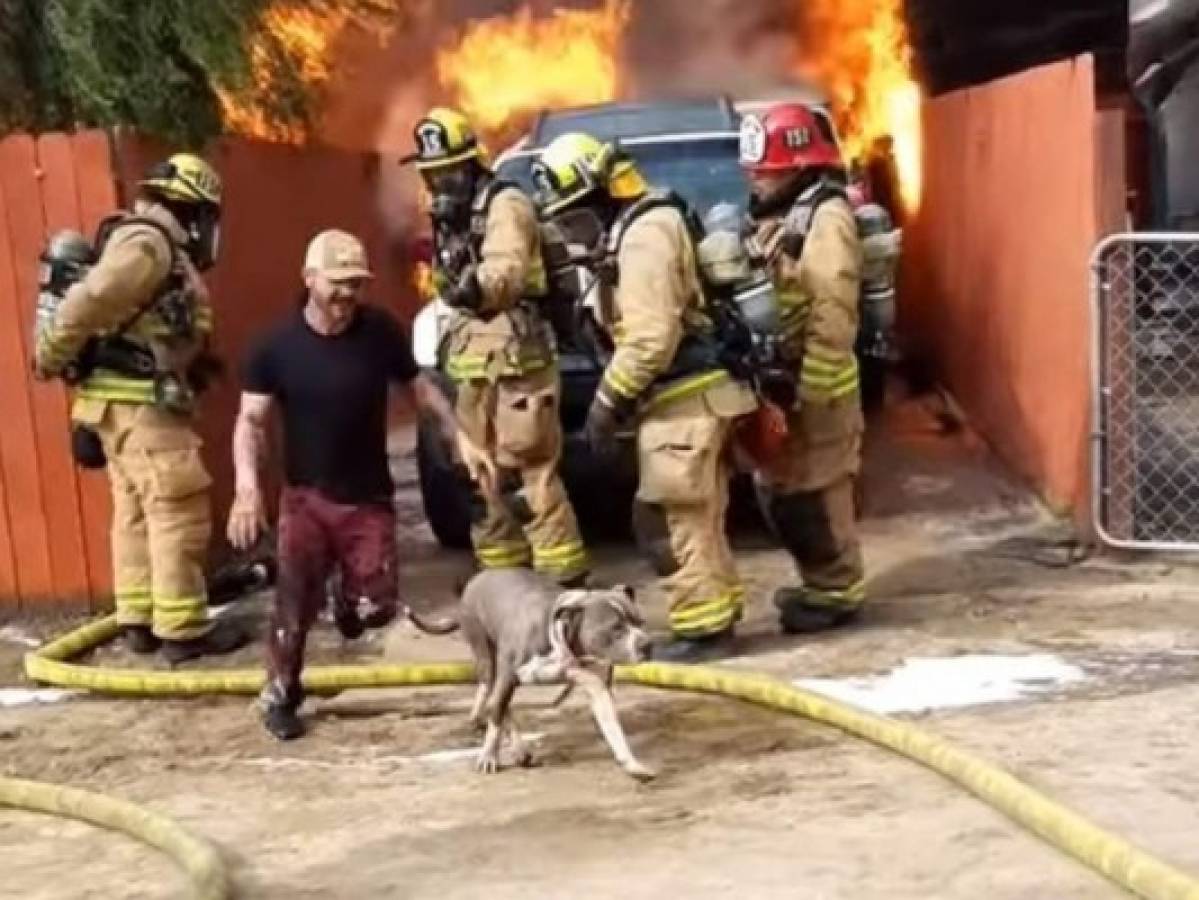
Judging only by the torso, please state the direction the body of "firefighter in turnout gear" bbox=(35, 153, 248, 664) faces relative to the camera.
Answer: to the viewer's right

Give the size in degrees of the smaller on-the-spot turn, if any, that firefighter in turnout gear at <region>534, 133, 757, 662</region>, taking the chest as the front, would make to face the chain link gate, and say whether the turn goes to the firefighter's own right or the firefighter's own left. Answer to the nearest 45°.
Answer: approximately 135° to the firefighter's own right

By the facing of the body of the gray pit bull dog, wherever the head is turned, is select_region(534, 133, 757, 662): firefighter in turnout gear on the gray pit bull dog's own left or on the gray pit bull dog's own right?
on the gray pit bull dog's own left

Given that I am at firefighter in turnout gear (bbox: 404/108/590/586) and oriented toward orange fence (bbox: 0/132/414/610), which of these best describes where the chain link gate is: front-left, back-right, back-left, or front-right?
back-right

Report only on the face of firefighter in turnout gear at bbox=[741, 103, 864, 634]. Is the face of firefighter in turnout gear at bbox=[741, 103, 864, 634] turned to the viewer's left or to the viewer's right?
to the viewer's left

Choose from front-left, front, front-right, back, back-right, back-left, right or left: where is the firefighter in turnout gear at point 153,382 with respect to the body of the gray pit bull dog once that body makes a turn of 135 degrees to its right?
front-right

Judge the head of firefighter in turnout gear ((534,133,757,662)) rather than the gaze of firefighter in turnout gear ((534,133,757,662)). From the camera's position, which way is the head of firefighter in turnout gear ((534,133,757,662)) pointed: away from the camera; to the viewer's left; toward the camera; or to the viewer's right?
to the viewer's left

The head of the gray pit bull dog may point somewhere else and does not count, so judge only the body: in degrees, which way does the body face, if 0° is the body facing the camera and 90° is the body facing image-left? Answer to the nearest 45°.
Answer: approximately 315°

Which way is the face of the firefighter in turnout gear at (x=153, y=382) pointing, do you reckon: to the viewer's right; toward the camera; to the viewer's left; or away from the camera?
to the viewer's right

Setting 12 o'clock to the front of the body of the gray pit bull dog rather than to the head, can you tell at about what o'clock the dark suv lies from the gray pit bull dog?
The dark suv is roughly at 8 o'clock from the gray pit bull dog.
